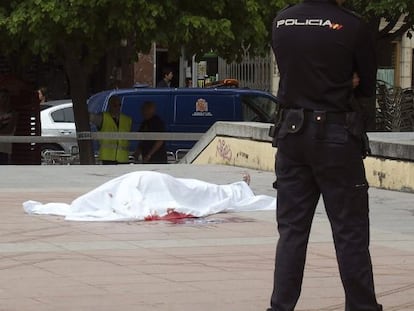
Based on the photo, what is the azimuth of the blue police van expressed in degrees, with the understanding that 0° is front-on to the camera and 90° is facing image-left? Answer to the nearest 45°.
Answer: approximately 270°

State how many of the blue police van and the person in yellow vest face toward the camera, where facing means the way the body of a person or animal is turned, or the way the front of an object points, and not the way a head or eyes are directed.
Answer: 1

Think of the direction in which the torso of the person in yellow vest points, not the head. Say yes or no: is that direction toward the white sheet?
yes

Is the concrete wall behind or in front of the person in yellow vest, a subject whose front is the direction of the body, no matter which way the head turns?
in front

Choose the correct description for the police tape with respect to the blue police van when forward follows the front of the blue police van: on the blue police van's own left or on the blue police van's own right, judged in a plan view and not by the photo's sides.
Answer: on the blue police van's own right

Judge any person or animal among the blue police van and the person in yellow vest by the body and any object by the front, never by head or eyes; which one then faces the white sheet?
the person in yellow vest

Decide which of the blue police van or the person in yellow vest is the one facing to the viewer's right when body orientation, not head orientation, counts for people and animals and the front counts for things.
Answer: the blue police van

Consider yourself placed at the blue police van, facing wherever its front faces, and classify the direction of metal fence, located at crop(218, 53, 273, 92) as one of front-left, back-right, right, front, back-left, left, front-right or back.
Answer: left

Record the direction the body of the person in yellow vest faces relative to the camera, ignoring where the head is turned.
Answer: toward the camera

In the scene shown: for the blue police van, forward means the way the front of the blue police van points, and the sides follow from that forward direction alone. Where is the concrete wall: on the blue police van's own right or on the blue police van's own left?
on the blue police van's own right

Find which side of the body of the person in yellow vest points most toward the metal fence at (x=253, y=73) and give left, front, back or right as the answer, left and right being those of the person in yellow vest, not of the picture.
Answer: back

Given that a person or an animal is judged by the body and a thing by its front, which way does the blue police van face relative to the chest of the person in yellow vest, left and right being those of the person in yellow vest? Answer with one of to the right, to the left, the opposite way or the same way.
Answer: to the left

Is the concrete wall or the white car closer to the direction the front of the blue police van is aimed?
the concrete wall
